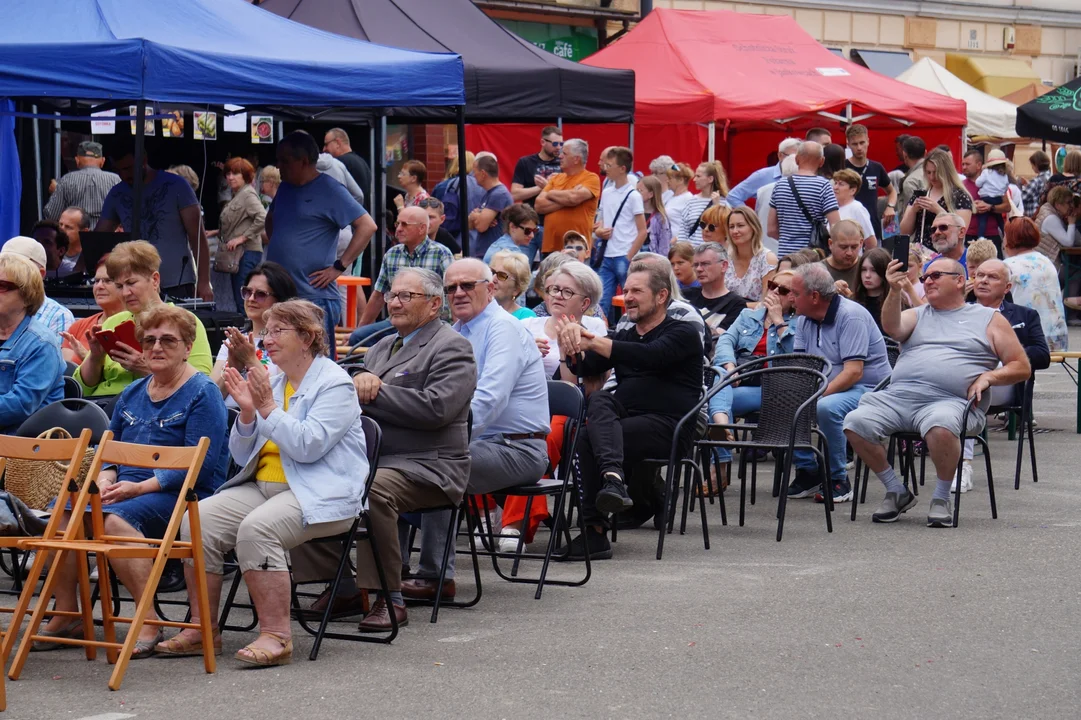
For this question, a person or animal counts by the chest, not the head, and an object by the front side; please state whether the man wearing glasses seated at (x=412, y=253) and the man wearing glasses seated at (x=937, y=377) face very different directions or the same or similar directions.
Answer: same or similar directions

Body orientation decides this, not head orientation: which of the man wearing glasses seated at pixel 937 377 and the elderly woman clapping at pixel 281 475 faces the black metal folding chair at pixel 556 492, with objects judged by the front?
the man wearing glasses seated

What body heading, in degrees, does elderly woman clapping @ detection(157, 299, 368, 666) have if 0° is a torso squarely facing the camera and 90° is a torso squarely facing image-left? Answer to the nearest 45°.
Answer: approximately 45°

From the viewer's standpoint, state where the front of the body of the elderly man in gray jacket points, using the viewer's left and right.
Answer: facing the viewer and to the left of the viewer

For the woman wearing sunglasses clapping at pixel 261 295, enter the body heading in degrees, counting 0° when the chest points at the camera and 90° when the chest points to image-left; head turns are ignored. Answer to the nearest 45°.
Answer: approximately 45°

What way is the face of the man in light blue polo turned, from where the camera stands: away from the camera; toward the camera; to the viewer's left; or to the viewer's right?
to the viewer's left

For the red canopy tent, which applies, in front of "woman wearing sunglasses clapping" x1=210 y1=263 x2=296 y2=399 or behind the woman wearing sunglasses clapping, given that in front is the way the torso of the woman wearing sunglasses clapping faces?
behind

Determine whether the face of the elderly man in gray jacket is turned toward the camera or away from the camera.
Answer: toward the camera

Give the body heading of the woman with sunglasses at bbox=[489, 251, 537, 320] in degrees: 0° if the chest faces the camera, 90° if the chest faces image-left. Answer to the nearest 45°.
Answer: approximately 45°

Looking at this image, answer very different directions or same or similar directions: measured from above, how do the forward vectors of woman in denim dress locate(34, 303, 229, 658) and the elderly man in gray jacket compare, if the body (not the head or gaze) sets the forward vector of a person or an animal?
same or similar directions

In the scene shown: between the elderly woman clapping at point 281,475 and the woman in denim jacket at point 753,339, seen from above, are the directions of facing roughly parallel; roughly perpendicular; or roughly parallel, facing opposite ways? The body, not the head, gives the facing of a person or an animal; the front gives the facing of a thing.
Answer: roughly parallel

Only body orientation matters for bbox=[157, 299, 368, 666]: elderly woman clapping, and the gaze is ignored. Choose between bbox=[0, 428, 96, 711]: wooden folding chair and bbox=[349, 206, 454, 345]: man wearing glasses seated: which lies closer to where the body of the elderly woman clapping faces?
the wooden folding chair

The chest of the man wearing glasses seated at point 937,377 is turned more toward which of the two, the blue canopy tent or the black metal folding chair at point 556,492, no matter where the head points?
the black metal folding chair

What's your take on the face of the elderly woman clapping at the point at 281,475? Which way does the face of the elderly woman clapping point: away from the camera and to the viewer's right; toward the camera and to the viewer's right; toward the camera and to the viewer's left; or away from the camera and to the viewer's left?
toward the camera and to the viewer's left
